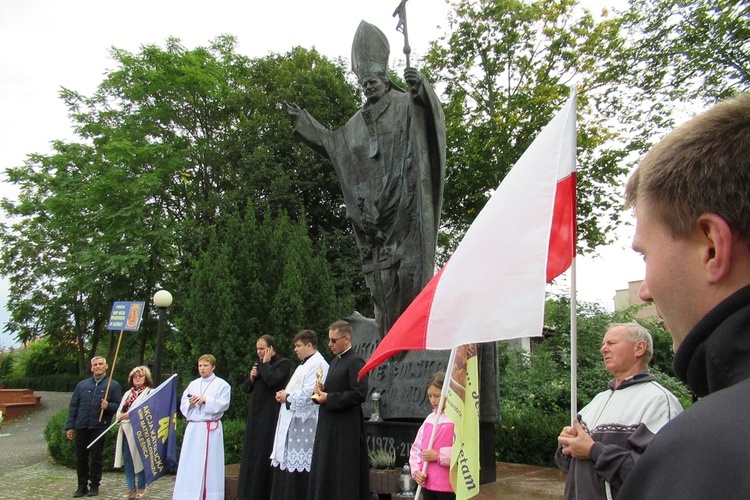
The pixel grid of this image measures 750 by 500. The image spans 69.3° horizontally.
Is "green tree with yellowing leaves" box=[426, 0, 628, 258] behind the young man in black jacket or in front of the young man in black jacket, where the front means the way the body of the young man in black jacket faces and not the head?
in front

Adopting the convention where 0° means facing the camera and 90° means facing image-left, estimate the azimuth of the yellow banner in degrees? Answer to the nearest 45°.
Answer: approximately 0°

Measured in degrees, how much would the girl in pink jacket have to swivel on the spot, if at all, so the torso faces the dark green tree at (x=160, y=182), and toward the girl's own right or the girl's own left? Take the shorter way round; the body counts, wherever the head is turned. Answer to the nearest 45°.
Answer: approximately 90° to the girl's own right

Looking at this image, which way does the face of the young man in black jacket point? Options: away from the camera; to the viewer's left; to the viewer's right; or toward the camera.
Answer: to the viewer's left

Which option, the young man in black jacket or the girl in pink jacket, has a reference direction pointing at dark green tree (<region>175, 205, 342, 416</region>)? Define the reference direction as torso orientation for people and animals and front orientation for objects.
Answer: the young man in black jacket

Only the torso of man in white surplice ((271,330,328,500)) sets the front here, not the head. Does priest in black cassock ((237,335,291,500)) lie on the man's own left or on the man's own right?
on the man's own right

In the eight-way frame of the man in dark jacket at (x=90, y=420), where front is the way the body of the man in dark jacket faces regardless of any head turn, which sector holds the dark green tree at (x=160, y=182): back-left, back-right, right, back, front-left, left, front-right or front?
back

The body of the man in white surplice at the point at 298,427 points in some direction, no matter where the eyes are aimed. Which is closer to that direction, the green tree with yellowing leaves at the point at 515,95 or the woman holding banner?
the woman holding banner

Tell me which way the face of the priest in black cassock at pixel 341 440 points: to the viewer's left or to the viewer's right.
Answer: to the viewer's left

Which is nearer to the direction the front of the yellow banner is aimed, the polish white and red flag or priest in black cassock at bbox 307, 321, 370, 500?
the polish white and red flag
